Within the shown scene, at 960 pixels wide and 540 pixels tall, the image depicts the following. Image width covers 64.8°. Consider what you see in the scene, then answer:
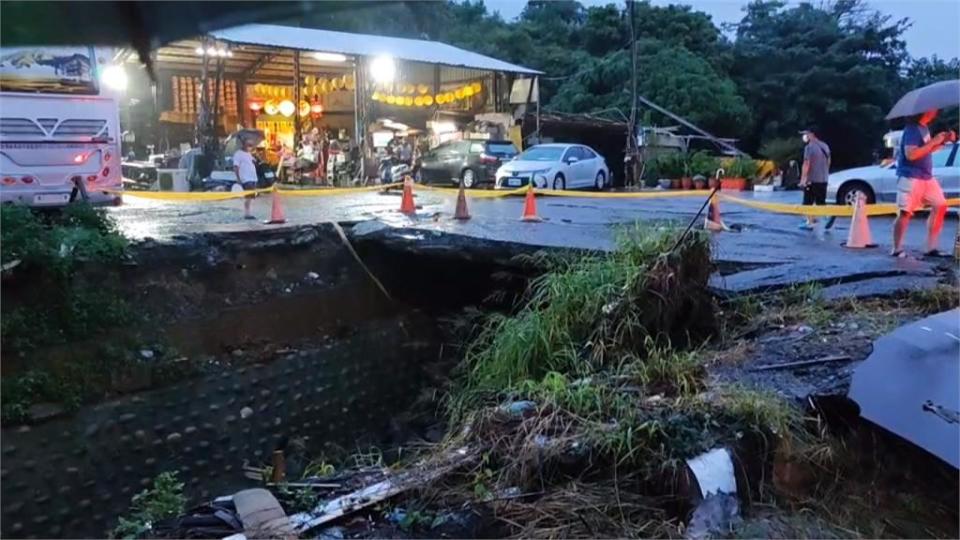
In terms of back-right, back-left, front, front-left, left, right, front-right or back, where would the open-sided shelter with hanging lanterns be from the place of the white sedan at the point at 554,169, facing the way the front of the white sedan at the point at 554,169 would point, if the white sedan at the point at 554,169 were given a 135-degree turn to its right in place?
front-left

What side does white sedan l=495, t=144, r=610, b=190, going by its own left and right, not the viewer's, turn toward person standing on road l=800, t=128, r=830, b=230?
left

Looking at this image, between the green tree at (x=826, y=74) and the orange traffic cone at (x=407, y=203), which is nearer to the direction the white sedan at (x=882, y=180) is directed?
the orange traffic cone

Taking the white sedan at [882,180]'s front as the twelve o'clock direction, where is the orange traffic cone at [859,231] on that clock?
The orange traffic cone is roughly at 9 o'clock from the white sedan.

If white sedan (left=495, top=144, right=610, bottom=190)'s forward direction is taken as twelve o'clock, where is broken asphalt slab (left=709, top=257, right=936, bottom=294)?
The broken asphalt slab is roughly at 10 o'clock from the white sedan.

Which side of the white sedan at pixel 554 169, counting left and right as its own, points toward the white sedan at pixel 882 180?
left

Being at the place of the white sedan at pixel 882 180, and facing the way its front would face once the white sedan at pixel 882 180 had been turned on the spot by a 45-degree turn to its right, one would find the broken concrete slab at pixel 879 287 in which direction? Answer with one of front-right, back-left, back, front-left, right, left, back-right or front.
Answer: back-left

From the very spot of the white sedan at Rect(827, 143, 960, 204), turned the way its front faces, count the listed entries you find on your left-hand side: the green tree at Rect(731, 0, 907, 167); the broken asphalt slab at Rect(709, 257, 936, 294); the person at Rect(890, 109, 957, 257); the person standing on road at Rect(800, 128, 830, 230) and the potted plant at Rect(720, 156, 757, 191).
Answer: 3

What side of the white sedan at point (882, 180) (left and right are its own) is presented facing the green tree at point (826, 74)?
right

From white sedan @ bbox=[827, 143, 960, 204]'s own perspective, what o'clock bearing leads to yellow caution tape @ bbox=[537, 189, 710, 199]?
The yellow caution tape is roughly at 12 o'clock from the white sedan.

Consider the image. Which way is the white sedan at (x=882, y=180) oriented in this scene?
to the viewer's left

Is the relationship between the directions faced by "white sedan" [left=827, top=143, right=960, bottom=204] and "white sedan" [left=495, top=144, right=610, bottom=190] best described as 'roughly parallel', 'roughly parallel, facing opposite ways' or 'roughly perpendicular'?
roughly perpendicular

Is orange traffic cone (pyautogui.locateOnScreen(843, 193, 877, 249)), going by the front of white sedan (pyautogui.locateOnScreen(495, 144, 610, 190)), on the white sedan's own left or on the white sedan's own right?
on the white sedan's own left
